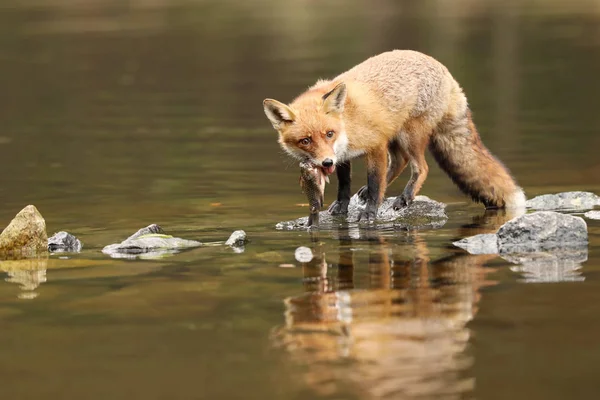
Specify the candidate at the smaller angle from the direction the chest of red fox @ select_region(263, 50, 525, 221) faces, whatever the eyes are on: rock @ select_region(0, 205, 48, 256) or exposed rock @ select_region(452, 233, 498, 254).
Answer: the rock

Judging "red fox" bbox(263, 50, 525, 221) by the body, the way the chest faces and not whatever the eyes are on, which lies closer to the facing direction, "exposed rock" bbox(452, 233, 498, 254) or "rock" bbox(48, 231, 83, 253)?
the rock

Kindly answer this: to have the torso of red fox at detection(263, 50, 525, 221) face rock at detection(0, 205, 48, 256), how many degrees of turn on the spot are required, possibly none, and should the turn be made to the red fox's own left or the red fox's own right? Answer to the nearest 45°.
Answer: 0° — it already faces it

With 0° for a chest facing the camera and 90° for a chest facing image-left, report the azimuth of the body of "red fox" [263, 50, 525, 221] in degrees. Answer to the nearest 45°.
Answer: approximately 45°

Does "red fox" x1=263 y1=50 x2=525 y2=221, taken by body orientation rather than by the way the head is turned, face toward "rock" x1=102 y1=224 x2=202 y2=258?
yes

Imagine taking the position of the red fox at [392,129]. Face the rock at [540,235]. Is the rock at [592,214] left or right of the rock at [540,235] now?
left

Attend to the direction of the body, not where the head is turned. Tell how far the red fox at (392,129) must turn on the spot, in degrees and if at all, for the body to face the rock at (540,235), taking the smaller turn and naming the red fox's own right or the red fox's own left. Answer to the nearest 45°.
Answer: approximately 90° to the red fox's own left

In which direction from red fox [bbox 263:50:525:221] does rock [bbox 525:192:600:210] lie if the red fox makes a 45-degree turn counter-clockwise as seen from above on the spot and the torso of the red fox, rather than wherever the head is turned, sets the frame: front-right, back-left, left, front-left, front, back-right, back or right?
left

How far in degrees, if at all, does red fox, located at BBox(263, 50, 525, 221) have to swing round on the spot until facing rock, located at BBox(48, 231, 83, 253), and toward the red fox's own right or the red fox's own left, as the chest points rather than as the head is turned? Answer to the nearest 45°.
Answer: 0° — it already faces it
